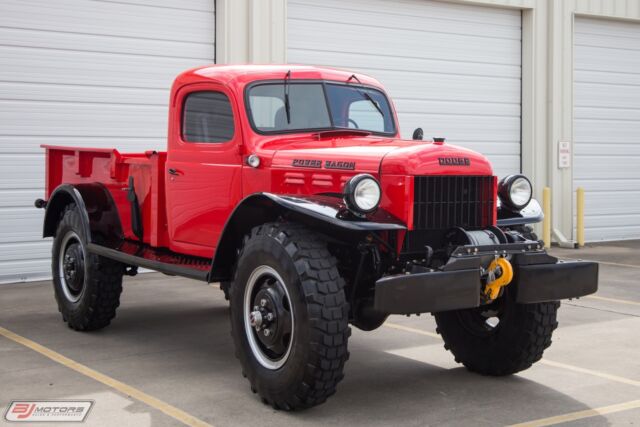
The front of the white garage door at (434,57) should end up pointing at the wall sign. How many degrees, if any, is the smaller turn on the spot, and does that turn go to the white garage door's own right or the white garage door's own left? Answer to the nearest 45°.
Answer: approximately 90° to the white garage door's own left

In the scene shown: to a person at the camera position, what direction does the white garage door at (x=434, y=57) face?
facing the viewer and to the right of the viewer

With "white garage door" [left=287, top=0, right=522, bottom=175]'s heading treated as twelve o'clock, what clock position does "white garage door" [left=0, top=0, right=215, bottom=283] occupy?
"white garage door" [left=0, top=0, right=215, bottom=283] is roughly at 3 o'clock from "white garage door" [left=287, top=0, right=522, bottom=175].

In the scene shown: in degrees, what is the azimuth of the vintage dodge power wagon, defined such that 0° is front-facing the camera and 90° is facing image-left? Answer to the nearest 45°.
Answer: approximately 315°

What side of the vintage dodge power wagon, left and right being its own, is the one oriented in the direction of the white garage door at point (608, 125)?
left

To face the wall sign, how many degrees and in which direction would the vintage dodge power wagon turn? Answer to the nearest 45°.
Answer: approximately 90° to its left

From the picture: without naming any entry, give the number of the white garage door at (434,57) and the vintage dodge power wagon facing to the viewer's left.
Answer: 0

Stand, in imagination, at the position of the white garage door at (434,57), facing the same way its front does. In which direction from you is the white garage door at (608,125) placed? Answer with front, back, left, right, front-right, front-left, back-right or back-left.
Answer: left

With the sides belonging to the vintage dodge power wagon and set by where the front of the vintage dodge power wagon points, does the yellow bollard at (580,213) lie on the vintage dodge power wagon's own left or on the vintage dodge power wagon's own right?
on the vintage dodge power wagon's own left
